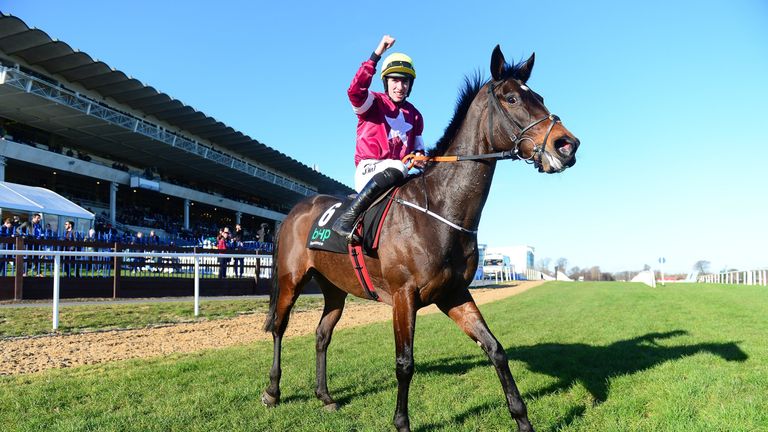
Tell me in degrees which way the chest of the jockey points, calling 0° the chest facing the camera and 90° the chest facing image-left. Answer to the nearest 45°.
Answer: approximately 315°

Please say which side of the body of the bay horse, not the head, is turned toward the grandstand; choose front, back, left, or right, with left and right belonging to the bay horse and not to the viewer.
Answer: back

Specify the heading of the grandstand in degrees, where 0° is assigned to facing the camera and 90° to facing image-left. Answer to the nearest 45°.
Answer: approximately 315°

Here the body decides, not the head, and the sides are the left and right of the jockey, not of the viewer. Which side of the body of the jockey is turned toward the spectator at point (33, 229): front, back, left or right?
back

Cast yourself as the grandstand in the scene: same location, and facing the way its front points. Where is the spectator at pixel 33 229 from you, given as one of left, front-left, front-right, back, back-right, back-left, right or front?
front-right

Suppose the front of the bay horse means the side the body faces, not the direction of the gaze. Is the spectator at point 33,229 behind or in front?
behind
